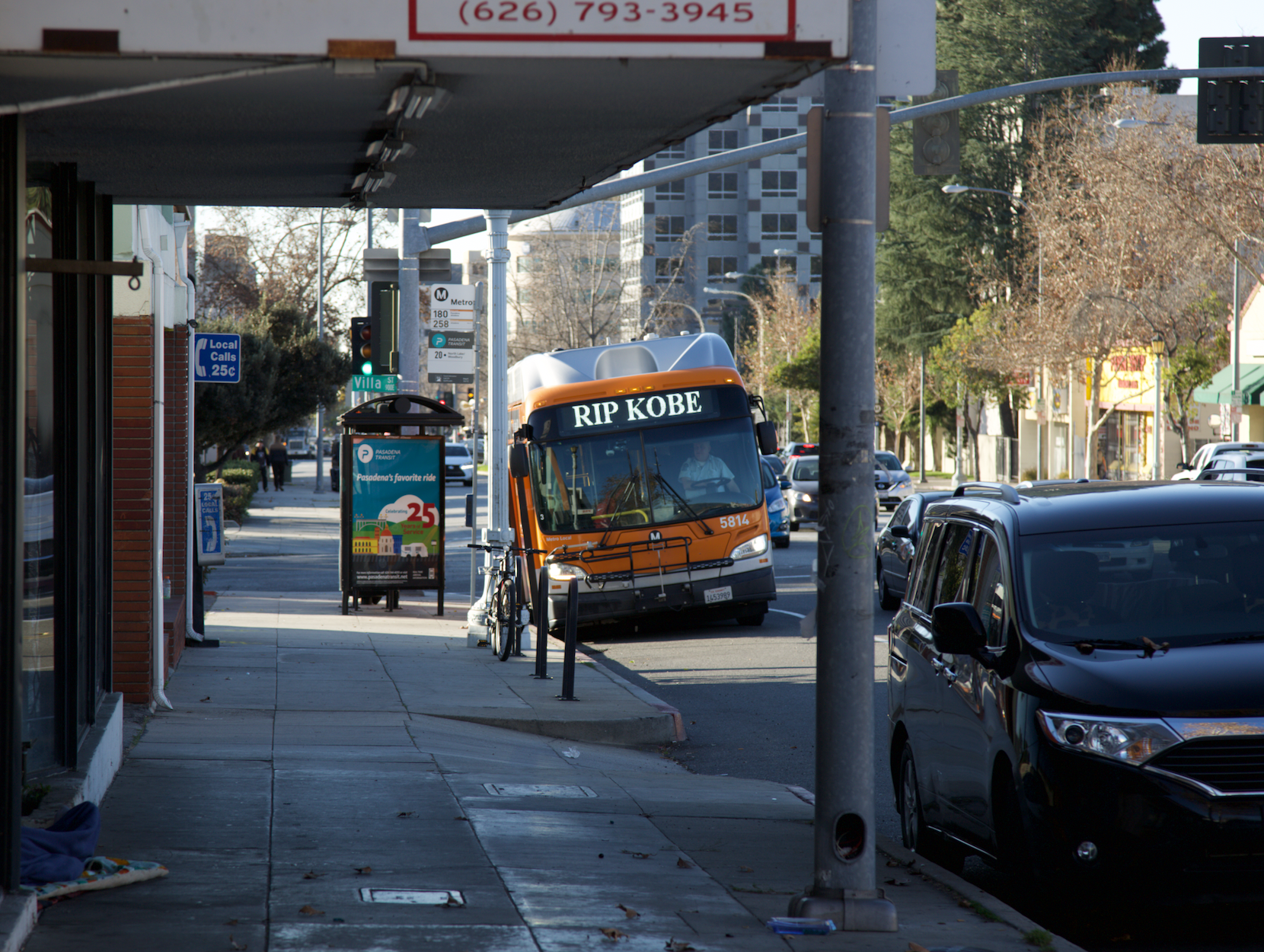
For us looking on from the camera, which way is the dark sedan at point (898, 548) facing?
facing the viewer and to the right of the viewer

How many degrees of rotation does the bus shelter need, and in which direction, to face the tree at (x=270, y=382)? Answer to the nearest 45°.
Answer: approximately 90° to its left

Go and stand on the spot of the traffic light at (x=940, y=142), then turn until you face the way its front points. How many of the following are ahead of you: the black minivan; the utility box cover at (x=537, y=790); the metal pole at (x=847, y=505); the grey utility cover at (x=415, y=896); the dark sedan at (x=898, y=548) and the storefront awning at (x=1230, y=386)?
2

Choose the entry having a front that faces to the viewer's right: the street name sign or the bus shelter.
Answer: the bus shelter

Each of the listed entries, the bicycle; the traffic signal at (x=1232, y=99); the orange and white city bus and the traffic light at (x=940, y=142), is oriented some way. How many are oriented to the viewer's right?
0

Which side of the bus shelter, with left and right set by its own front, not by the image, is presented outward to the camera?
right

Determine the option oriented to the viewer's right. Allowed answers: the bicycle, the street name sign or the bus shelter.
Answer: the bus shelter

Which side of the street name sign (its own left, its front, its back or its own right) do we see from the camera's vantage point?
front

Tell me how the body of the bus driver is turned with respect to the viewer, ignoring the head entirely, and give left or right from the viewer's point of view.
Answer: facing the viewer

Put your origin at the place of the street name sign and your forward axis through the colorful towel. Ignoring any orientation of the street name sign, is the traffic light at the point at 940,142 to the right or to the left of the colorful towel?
left

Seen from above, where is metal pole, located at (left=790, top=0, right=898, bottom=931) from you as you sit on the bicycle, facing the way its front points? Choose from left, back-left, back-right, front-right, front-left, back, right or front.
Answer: front

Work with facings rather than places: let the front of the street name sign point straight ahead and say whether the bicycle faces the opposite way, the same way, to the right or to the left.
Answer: the same way

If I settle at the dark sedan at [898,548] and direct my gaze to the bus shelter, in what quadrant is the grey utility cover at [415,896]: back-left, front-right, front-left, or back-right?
front-left
